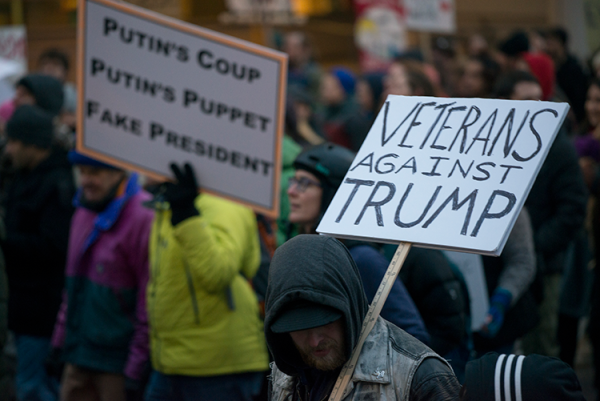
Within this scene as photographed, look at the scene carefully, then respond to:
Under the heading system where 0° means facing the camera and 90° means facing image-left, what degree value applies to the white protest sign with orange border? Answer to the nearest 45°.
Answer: approximately 0°

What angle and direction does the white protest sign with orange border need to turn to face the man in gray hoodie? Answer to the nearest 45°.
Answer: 0° — it already faces them

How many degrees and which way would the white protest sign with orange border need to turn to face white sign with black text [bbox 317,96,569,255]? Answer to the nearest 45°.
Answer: approximately 45° to its left
